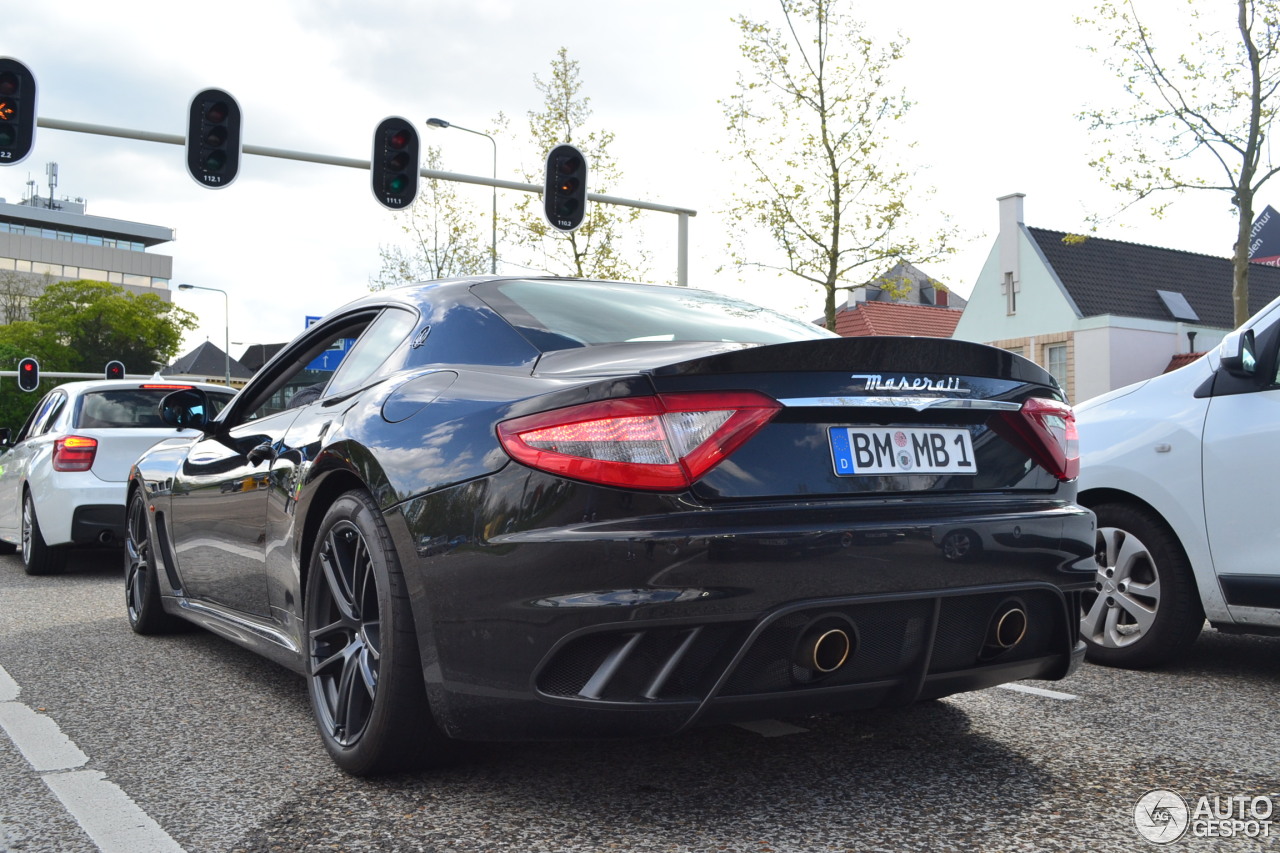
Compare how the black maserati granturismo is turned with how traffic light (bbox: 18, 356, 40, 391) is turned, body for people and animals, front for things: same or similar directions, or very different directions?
very different directions

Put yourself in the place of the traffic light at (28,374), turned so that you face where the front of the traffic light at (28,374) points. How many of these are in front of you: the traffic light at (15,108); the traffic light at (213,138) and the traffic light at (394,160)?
3

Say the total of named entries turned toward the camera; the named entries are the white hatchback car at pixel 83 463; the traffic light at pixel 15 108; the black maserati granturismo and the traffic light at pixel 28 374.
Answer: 2

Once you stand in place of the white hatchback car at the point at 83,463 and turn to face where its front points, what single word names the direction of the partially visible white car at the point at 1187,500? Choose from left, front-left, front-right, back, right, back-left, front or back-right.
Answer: back

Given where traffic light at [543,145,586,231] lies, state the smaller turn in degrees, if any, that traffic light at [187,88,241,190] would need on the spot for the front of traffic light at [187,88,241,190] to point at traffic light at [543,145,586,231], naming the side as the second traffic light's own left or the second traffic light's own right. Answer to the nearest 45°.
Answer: approximately 90° to the second traffic light's own left

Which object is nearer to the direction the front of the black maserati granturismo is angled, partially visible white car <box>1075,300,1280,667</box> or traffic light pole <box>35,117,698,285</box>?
the traffic light pole

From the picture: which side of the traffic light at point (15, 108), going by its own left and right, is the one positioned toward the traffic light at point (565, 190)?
left

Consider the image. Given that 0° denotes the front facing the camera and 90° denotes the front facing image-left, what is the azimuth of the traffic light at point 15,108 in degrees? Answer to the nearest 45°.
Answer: approximately 0°

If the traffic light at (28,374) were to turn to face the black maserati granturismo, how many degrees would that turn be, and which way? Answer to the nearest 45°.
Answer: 0° — it already faces it

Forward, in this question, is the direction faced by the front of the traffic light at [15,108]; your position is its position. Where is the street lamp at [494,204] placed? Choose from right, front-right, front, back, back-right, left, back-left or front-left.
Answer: back-left

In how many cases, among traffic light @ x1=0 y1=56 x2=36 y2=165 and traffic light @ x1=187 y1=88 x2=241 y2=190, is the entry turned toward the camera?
2

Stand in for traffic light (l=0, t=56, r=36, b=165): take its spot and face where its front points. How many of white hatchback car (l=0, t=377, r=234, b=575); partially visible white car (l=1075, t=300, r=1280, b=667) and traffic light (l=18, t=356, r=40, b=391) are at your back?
1
